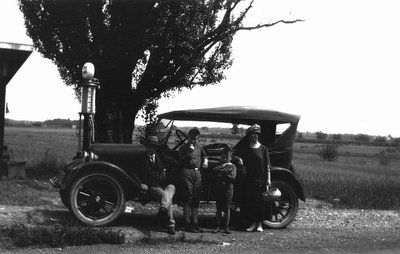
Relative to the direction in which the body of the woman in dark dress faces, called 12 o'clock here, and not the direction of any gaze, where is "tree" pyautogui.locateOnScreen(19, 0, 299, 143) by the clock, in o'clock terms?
The tree is roughly at 5 o'clock from the woman in dark dress.

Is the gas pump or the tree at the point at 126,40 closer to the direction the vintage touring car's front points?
the gas pump

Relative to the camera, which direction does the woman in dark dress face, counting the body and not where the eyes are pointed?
toward the camera

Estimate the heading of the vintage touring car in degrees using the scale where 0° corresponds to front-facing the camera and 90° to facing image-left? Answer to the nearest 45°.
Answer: approximately 90°

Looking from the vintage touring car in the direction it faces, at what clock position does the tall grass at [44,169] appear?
The tall grass is roughly at 2 o'clock from the vintage touring car.

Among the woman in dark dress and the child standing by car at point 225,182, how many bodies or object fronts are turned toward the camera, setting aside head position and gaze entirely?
2

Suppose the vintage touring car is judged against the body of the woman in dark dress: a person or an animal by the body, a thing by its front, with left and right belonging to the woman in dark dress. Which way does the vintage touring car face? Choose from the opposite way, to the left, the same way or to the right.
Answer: to the right

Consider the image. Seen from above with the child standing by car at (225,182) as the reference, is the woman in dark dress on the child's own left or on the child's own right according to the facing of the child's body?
on the child's own left

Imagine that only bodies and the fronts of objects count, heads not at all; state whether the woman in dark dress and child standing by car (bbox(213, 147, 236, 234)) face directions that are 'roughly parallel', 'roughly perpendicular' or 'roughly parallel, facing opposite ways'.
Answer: roughly parallel

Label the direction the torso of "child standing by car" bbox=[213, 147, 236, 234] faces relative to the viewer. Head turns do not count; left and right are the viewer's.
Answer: facing the viewer

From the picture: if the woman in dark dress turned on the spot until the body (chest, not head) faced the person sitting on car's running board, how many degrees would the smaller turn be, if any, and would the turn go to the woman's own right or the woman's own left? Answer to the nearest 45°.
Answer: approximately 90° to the woman's own right

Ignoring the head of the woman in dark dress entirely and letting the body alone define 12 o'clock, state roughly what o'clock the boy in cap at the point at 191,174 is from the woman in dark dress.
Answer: The boy in cap is roughly at 2 o'clock from the woman in dark dress.

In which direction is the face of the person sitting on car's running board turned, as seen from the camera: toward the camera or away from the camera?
toward the camera
